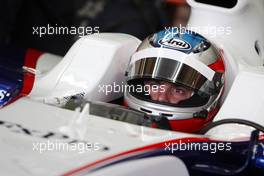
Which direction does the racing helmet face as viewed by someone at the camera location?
facing the viewer and to the left of the viewer
